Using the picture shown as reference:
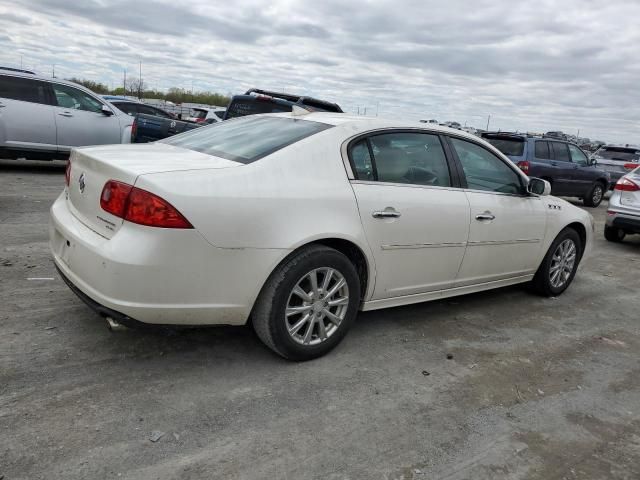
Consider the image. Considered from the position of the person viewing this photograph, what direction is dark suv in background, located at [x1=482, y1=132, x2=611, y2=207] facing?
facing away from the viewer and to the right of the viewer

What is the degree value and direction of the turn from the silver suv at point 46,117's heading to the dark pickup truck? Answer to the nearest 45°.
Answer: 0° — it already faces it

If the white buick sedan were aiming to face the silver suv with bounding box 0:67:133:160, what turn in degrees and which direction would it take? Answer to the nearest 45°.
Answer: approximately 90° to its left

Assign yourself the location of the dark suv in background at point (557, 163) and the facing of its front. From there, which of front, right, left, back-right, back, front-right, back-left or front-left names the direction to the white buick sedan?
back-right

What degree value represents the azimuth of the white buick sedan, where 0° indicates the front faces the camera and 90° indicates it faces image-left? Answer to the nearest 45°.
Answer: approximately 225°

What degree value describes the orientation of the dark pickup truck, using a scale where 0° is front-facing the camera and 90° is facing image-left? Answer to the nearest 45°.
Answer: approximately 225°

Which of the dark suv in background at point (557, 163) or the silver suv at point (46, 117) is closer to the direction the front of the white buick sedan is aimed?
the dark suv in background

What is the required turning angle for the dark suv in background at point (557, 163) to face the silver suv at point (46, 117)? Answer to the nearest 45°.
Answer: approximately 180°

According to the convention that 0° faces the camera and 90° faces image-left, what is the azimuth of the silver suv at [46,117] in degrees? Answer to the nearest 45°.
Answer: approximately 270°

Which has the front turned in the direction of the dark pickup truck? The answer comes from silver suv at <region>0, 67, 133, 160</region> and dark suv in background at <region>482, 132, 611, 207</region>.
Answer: the silver suv
